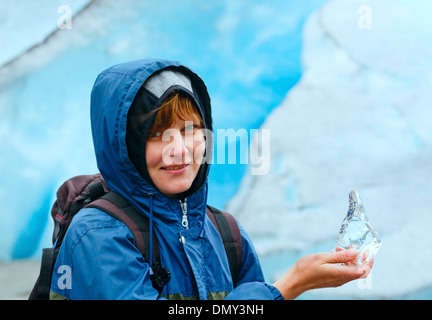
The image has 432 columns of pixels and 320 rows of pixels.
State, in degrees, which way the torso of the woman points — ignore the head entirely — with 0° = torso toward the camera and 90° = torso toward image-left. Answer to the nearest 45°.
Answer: approximately 315°
